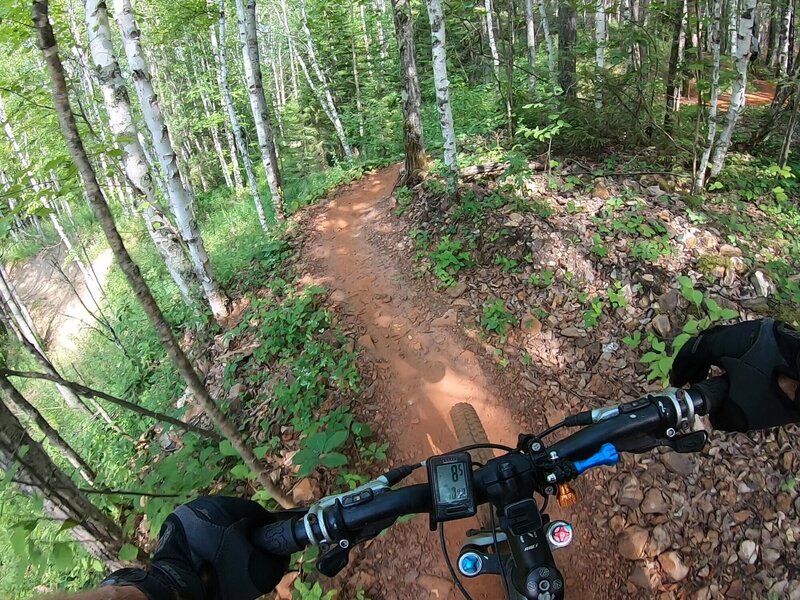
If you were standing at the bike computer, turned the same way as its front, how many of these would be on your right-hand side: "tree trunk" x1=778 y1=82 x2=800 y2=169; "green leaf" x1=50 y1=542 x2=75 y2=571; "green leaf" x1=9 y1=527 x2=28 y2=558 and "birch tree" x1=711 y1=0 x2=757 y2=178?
2

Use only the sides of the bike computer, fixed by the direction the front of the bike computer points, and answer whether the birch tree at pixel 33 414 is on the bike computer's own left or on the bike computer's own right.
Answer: on the bike computer's own right

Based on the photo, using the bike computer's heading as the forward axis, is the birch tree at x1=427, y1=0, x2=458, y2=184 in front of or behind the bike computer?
behind

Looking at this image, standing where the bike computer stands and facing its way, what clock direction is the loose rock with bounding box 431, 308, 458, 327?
The loose rock is roughly at 6 o'clock from the bike computer.

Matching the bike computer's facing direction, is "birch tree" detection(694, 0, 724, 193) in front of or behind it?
behind

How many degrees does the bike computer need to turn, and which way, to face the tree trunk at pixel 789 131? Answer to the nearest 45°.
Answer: approximately 135° to its left

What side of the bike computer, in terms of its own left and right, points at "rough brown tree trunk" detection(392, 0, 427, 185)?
back

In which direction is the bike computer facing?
toward the camera

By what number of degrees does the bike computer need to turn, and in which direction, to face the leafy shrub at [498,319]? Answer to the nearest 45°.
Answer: approximately 180°

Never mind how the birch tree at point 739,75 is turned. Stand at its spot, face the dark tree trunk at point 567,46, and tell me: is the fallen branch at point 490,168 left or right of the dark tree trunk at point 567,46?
left

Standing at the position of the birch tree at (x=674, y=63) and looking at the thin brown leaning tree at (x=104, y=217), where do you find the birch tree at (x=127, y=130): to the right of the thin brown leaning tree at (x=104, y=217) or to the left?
right

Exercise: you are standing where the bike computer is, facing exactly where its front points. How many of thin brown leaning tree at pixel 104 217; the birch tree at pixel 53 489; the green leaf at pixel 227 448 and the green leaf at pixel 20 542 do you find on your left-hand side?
0

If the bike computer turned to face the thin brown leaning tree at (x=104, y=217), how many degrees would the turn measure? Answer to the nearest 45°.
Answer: approximately 135° to its right
